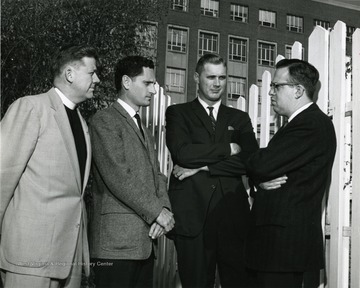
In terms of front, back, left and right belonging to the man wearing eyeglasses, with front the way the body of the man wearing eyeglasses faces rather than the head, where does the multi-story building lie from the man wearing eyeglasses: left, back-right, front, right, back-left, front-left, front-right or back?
right

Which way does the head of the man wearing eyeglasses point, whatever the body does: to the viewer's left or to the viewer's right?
to the viewer's left

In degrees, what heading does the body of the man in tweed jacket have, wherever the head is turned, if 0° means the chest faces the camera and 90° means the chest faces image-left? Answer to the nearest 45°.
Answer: approximately 270°

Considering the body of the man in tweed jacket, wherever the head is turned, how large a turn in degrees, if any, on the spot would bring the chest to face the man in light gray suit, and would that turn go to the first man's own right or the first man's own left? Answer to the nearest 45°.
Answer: approximately 135° to the first man's own right

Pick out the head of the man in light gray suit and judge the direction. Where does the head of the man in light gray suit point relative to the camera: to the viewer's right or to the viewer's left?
to the viewer's right

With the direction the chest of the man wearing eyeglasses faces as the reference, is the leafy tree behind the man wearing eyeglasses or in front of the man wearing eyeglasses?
in front

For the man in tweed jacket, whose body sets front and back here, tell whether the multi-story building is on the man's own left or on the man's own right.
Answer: on the man's own left

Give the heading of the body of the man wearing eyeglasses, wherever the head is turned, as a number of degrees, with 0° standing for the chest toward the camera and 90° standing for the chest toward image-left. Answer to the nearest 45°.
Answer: approximately 90°

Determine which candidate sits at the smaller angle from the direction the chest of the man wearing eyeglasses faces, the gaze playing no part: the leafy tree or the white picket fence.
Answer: the leafy tree
